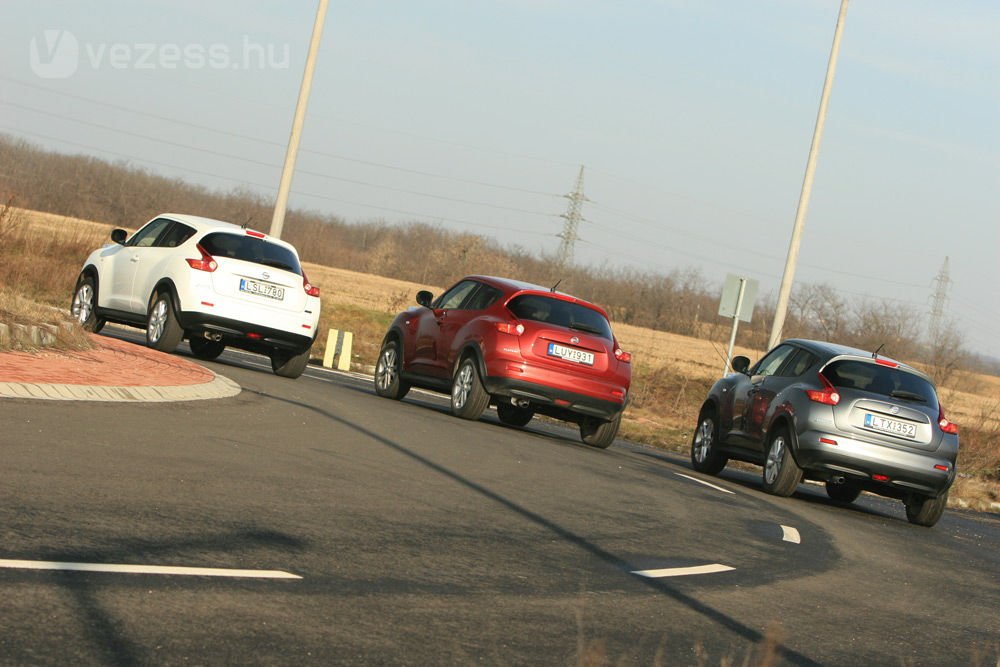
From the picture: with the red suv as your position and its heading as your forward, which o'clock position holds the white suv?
The white suv is roughly at 11 o'clock from the red suv.

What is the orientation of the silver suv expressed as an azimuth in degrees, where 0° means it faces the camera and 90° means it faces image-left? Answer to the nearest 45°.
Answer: approximately 135°

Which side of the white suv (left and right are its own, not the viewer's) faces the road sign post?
right

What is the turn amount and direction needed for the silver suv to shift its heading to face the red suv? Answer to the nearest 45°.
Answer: approximately 45° to its left

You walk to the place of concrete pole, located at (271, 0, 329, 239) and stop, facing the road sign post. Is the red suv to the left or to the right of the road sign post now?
right

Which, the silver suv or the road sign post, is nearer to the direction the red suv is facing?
the road sign post

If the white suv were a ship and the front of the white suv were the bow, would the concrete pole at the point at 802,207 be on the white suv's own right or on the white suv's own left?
on the white suv's own right

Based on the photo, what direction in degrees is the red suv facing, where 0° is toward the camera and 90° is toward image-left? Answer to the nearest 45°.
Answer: approximately 135°

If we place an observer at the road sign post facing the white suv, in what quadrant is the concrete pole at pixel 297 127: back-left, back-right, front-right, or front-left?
front-right

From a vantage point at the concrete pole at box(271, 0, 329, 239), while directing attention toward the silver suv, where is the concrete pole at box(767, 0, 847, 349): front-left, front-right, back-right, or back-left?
front-left

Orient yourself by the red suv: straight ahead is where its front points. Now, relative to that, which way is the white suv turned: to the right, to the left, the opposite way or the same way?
the same way

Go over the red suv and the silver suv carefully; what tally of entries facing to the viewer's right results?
0

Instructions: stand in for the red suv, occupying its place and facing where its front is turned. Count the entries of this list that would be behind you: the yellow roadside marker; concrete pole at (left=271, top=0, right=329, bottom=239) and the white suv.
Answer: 0

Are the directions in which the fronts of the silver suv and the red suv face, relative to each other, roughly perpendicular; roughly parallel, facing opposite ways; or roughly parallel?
roughly parallel

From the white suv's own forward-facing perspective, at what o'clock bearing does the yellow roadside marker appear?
The yellow roadside marker is roughly at 2 o'clock from the white suv.

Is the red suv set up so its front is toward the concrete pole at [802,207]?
no
